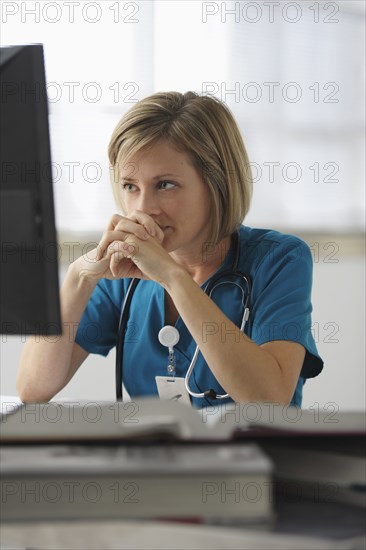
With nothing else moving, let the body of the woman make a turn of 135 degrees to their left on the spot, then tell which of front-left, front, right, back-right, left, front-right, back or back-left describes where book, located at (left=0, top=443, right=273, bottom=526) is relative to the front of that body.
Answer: right

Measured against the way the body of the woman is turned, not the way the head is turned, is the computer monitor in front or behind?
in front

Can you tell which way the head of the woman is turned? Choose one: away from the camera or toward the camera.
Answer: toward the camera

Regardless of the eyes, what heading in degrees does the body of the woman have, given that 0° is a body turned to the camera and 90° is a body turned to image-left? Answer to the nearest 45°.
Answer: approximately 45°

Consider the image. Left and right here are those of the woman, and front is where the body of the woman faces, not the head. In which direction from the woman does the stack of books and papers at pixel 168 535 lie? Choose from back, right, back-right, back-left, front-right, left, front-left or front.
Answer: front-left
